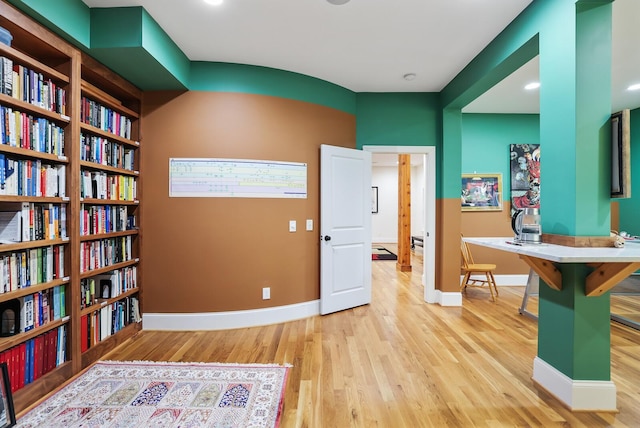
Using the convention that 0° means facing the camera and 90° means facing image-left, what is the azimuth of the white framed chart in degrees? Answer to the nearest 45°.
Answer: approximately 0°

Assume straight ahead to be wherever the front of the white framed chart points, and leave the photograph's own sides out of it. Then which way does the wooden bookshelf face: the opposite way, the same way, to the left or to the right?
to the left

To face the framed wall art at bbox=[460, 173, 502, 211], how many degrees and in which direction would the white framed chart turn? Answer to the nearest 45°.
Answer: approximately 90° to its left

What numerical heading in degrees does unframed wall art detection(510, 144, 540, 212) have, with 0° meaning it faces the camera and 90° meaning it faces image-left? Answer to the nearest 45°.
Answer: approximately 0°

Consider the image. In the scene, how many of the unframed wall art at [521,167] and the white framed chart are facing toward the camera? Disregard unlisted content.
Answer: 2
